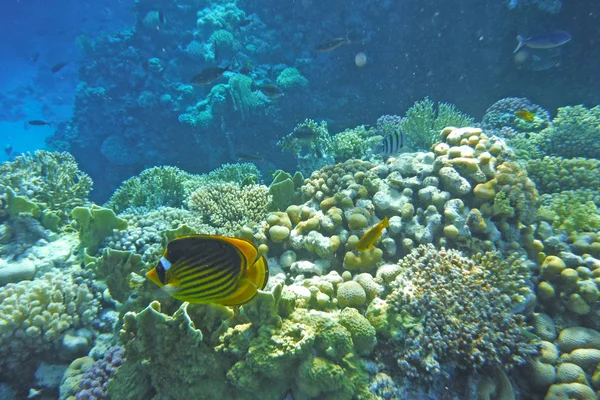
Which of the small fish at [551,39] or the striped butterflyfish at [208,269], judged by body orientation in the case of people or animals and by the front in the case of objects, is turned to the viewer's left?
the striped butterflyfish

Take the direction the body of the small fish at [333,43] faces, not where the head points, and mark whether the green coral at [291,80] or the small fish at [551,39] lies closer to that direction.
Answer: the green coral

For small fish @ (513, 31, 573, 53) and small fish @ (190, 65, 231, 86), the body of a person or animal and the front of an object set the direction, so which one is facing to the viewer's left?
small fish @ (190, 65, 231, 86)

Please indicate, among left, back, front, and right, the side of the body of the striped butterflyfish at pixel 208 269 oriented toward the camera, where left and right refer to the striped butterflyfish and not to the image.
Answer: left

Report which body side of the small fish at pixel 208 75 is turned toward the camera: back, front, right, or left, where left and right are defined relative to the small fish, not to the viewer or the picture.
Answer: left

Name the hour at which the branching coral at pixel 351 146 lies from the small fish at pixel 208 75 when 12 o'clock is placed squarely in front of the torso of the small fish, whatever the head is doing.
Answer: The branching coral is roughly at 7 o'clock from the small fish.

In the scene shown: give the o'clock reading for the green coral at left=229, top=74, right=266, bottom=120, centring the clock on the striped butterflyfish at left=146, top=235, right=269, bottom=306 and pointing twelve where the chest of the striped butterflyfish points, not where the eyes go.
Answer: The green coral is roughly at 3 o'clock from the striped butterflyfish.

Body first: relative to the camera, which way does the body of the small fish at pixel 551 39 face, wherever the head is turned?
to the viewer's right

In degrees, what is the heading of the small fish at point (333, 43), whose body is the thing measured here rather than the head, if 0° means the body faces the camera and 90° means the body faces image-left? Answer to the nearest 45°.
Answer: approximately 90°

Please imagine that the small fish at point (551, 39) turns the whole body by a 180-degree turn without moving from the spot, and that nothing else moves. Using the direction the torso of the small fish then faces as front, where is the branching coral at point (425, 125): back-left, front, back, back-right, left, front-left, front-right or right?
front-left

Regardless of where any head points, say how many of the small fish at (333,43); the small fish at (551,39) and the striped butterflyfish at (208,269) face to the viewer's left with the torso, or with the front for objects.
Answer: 2
